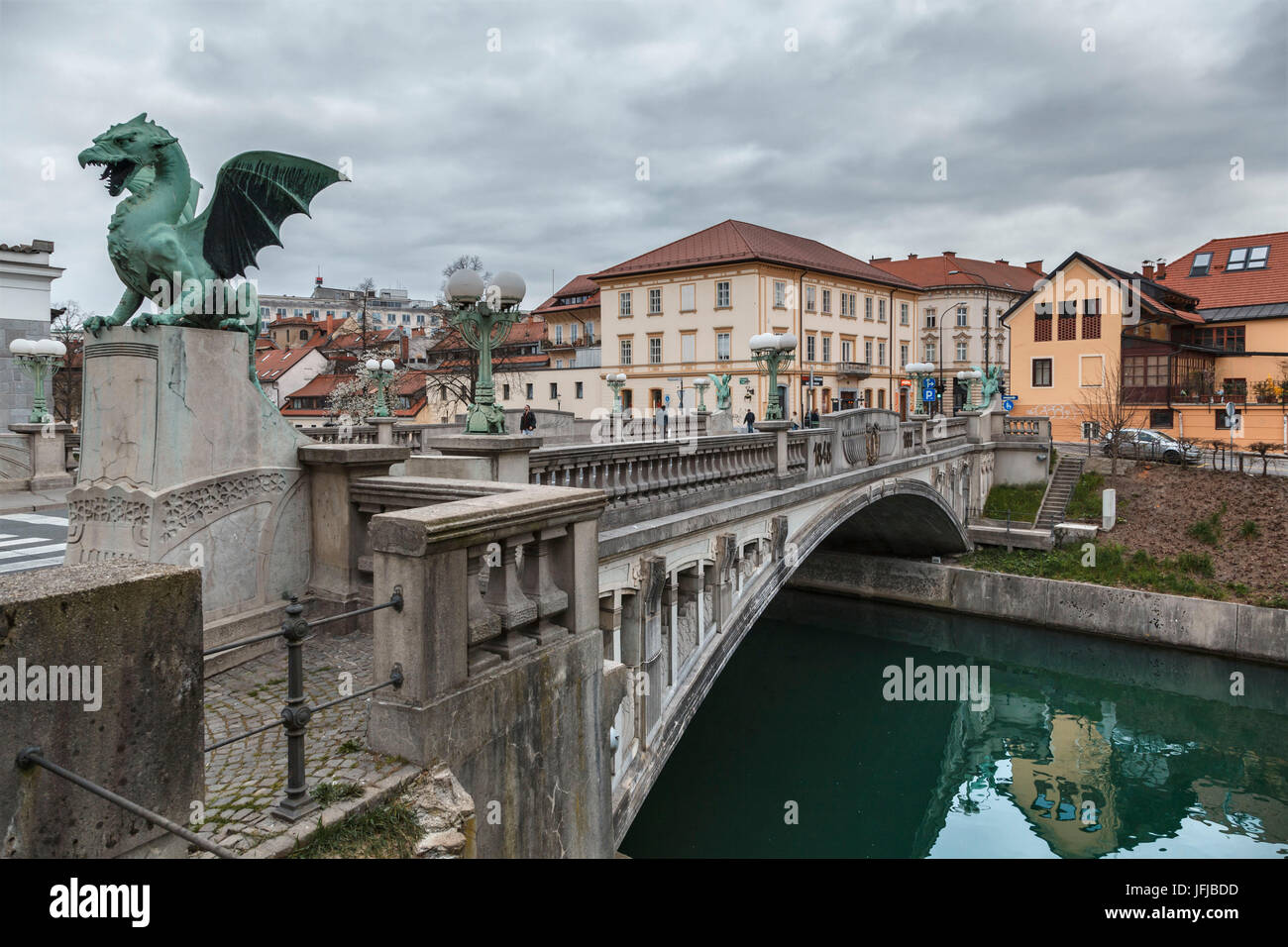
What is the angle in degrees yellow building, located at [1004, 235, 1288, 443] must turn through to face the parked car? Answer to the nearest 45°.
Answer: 0° — it already faces it

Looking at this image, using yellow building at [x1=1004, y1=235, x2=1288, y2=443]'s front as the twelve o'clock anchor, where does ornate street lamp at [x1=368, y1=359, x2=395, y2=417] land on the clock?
The ornate street lamp is roughly at 1 o'clock from the yellow building.

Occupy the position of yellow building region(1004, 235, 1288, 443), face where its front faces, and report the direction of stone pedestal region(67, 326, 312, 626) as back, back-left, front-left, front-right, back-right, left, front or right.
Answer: front

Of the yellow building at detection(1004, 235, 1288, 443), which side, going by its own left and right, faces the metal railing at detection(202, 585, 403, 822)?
front

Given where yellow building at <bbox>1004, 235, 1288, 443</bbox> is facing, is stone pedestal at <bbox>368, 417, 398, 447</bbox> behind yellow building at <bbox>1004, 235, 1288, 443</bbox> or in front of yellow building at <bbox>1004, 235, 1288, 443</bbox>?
in front

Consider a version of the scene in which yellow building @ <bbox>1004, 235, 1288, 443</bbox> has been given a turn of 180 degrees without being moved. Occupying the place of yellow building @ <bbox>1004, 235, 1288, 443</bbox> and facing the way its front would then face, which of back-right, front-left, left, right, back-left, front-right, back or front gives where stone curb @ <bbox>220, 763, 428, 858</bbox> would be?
back

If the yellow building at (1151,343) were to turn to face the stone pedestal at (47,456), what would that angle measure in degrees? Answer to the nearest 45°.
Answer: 0° — it already faces it

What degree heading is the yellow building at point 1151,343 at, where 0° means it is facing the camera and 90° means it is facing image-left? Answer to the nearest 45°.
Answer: approximately 0°

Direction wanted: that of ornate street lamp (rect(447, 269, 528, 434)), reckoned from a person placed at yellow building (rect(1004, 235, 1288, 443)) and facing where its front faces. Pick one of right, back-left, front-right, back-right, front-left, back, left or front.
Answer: front

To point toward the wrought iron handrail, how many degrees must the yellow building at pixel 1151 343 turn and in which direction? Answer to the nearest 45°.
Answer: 0° — it already faces it

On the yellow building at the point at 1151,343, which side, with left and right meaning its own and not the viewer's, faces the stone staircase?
front
